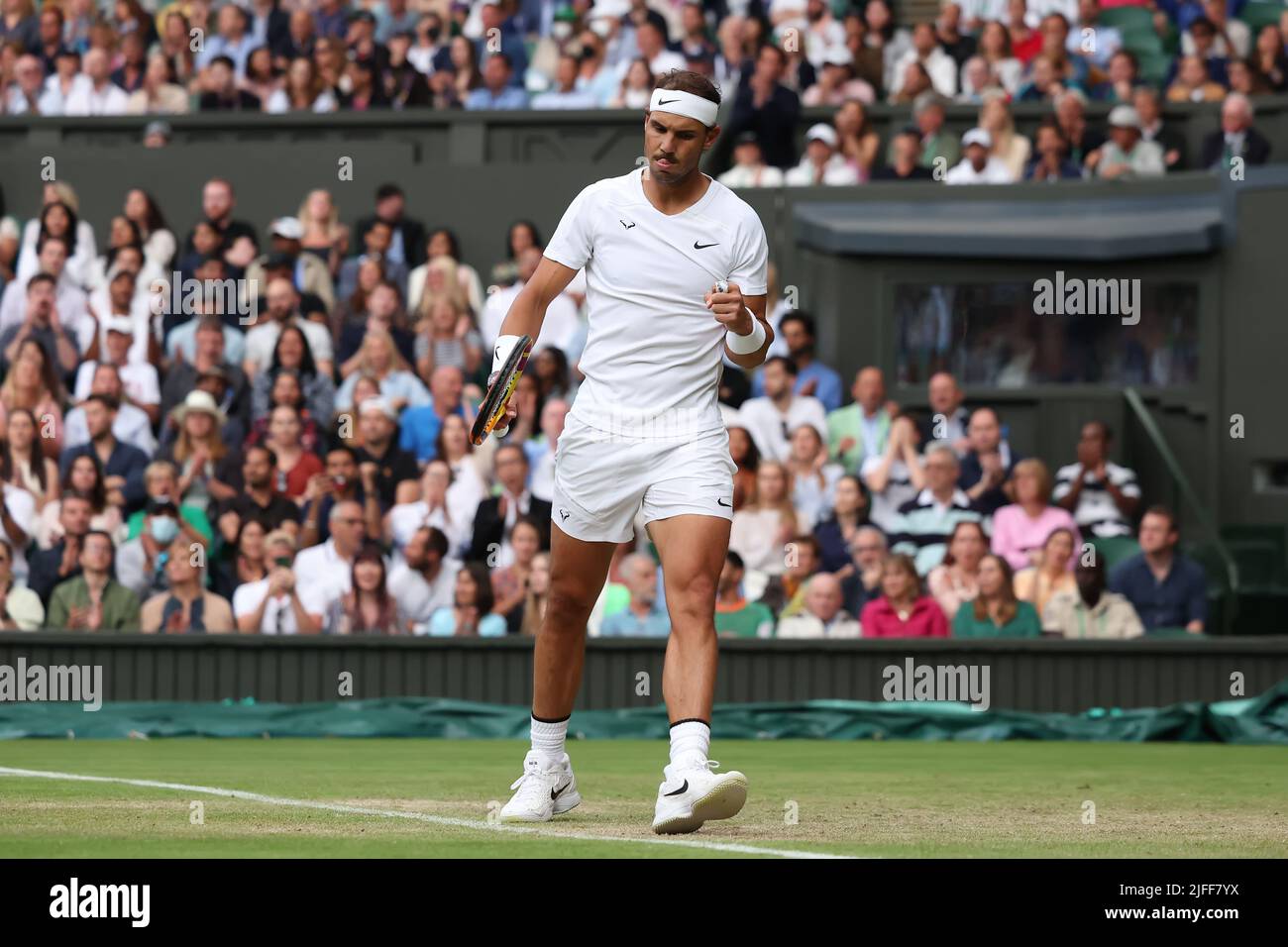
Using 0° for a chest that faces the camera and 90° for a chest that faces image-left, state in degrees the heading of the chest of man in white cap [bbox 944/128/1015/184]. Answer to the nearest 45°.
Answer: approximately 0°

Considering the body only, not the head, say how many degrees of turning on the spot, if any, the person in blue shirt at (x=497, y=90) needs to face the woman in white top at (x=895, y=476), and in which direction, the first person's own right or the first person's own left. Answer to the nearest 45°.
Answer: approximately 45° to the first person's own left

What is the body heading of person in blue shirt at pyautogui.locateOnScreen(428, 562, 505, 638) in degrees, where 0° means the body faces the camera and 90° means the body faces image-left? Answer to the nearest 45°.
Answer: approximately 0°

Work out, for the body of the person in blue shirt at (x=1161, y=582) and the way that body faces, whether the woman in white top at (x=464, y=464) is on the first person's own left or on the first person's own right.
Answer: on the first person's own right

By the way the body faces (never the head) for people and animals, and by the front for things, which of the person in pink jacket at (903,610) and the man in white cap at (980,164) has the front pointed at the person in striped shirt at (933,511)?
the man in white cap
